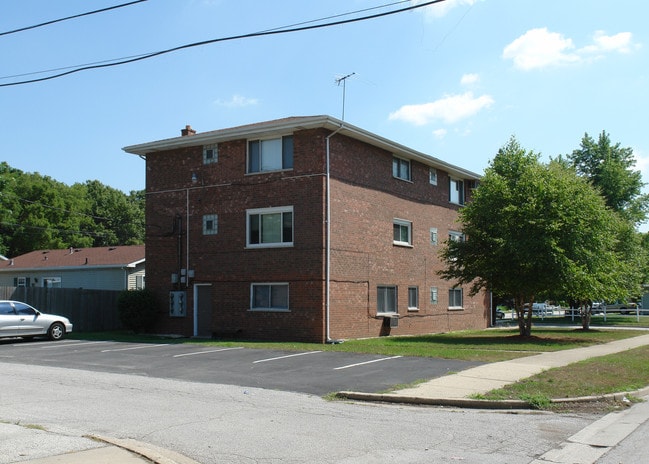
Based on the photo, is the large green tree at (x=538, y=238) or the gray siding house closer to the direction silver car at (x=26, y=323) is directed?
the large green tree

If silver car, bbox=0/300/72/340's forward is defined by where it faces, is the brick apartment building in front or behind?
in front

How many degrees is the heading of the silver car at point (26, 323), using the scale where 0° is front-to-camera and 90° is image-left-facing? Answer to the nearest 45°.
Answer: approximately 270°

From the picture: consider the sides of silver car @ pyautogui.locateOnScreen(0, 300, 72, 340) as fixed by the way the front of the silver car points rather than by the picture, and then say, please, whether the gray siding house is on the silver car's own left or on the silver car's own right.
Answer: on the silver car's own left

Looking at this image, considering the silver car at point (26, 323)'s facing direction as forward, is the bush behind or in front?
in front

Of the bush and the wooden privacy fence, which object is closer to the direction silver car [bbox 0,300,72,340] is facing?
the bush

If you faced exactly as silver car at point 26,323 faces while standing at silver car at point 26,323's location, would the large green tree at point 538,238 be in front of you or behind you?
in front

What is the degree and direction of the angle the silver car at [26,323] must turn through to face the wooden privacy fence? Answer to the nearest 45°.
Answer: approximately 90° to its left
